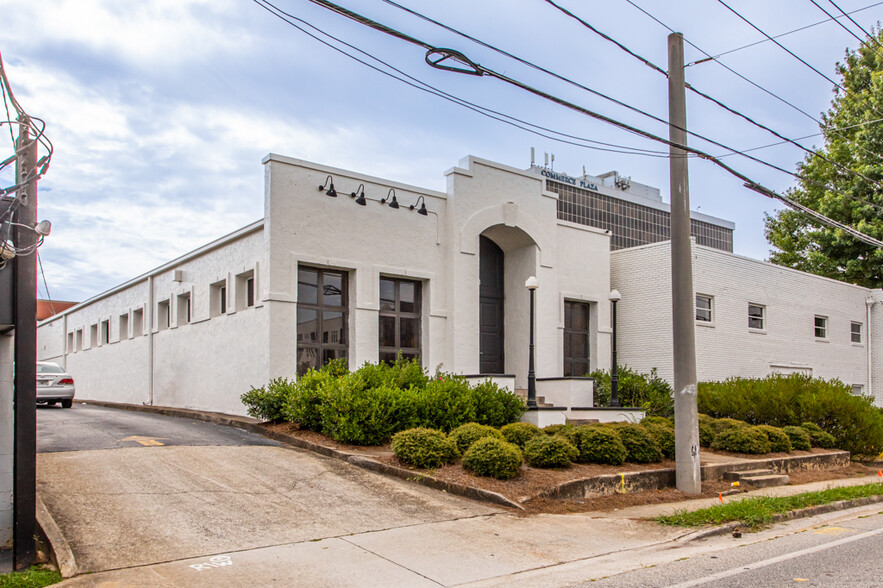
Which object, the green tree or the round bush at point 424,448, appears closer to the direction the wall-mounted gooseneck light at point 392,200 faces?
the round bush

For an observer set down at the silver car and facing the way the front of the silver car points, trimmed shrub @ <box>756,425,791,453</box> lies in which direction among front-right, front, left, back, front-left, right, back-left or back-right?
back-right

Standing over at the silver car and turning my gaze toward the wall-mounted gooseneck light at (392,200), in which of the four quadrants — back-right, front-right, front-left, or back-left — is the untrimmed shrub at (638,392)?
front-left

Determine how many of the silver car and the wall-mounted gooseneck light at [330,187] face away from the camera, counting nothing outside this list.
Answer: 1

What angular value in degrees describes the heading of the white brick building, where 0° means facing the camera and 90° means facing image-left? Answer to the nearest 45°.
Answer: approximately 315°

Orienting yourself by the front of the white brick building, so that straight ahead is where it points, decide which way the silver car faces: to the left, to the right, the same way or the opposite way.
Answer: the opposite way

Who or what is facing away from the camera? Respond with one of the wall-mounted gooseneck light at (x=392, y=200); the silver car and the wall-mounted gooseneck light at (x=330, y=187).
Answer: the silver car

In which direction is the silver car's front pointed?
away from the camera

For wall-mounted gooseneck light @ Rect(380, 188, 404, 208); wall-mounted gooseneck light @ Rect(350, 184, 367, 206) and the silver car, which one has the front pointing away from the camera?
the silver car

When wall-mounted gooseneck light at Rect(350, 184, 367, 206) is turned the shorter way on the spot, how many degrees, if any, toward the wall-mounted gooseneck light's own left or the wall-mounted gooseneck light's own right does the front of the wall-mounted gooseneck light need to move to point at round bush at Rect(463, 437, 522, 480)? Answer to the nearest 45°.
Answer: approximately 45° to the wall-mounted gooseneck light's own right

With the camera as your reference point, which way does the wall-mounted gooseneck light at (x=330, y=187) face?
facing the viewer and to the right of the viewer

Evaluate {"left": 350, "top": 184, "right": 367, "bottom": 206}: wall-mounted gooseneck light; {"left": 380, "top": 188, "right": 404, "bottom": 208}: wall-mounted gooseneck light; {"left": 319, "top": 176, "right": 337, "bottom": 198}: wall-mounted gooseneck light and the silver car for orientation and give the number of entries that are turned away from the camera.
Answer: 1
